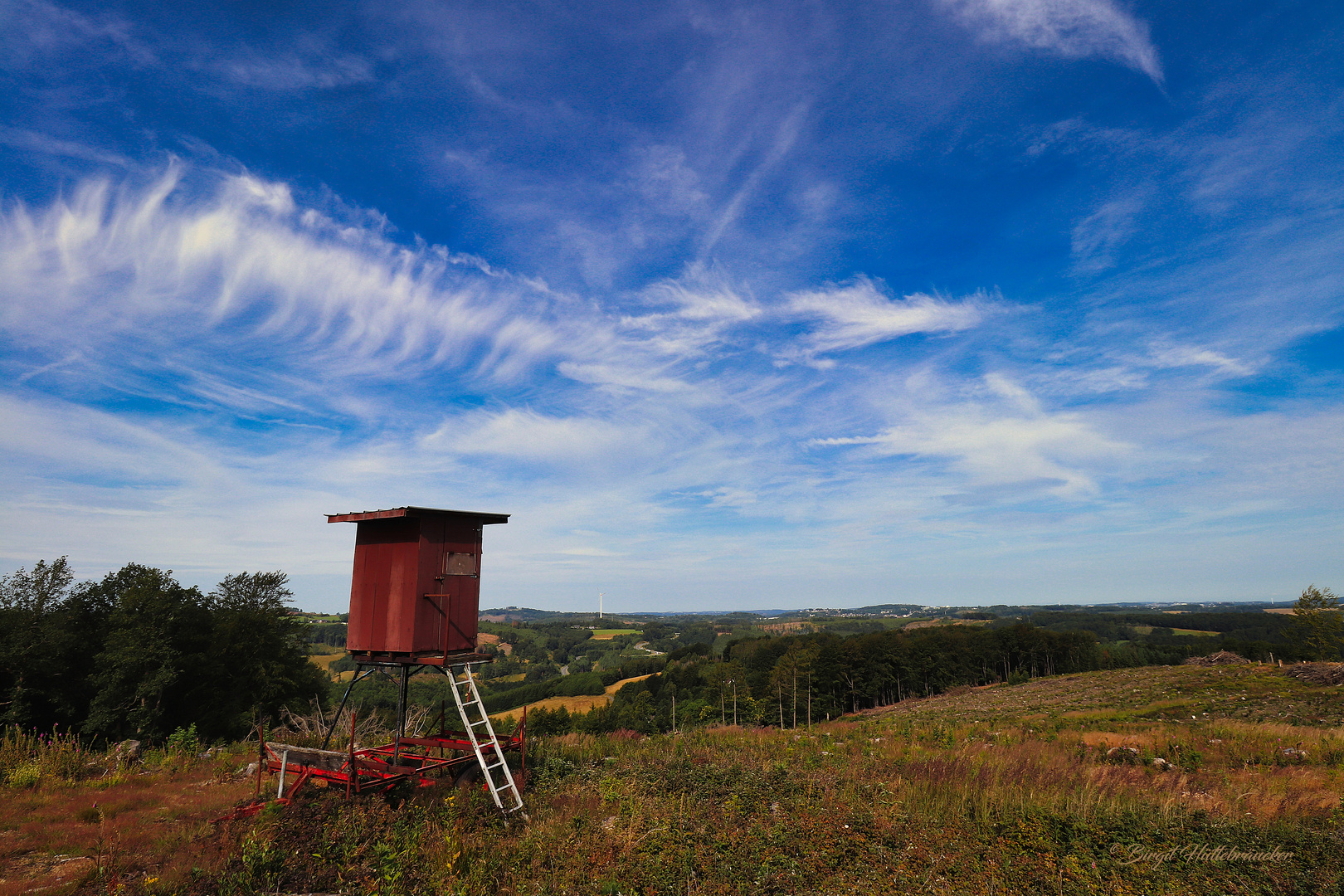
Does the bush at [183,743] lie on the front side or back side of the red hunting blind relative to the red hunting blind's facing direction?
on the back side

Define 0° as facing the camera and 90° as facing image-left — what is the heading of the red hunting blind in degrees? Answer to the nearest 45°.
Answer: approximately 315°
